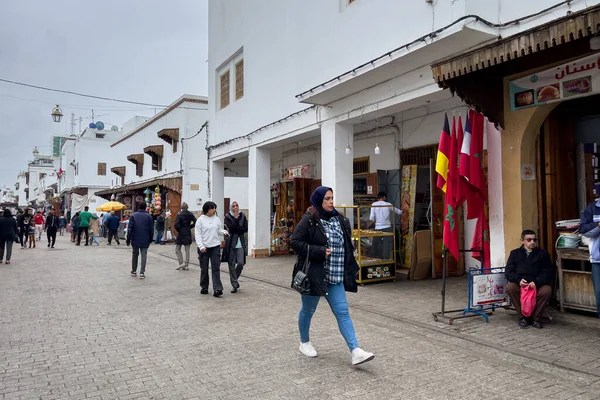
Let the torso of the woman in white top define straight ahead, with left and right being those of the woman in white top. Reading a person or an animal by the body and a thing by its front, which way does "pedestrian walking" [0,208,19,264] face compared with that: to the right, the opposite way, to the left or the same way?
the opposite way

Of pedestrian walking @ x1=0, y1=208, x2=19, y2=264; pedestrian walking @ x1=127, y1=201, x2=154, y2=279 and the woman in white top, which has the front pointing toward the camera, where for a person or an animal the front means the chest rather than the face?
the woman in white top

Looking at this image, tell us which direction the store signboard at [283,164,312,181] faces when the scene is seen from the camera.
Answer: facing the viewer and to the left of the viewer

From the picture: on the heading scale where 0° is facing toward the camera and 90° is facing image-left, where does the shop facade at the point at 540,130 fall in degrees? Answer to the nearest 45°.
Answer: approximately 45°

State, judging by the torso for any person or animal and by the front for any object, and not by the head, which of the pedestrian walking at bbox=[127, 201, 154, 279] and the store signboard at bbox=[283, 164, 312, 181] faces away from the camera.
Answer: the pedestrian walking

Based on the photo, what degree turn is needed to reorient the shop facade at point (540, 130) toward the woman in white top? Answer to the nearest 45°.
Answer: approximately 45° to its right

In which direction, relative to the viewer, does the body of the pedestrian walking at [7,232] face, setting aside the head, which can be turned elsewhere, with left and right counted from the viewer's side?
facing away from the viewer

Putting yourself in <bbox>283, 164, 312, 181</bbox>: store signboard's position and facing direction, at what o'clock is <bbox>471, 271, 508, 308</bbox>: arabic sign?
The arabic sign is roughly at 10 o'clock from the store signboard.

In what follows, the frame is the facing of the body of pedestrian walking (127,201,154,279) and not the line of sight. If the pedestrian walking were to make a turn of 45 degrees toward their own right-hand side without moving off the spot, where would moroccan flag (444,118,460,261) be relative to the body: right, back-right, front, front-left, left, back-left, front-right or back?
right

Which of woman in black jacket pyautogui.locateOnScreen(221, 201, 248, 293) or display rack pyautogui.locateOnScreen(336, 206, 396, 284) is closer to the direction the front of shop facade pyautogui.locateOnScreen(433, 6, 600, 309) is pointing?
the woman in black jacket
